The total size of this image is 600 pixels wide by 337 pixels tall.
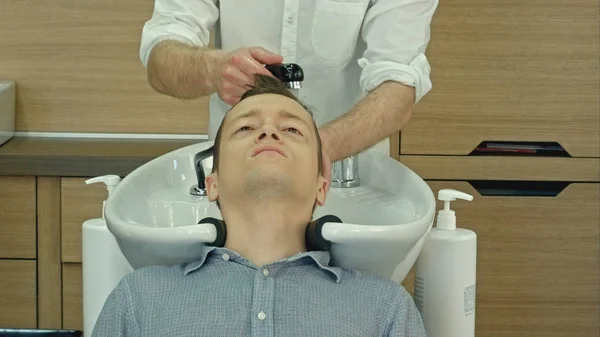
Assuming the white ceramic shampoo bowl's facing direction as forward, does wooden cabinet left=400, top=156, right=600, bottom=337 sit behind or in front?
behind

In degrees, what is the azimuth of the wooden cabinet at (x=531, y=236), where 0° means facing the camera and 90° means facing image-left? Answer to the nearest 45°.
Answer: approximately 0°

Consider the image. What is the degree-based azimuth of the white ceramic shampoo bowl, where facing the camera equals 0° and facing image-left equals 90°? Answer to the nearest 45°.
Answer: approximately 0°

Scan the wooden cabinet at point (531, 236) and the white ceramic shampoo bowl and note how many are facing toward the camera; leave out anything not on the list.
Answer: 2

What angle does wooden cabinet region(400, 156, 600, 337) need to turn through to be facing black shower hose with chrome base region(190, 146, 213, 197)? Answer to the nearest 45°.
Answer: approximately 45° to its right
